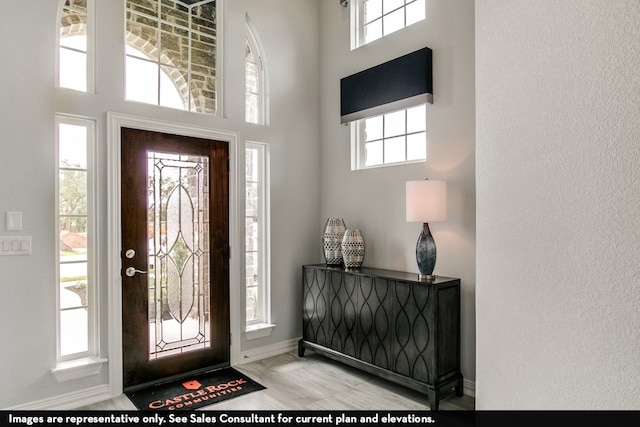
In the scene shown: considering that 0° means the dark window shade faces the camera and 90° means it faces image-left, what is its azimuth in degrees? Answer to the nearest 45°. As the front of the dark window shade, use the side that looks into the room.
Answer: approximately 45°

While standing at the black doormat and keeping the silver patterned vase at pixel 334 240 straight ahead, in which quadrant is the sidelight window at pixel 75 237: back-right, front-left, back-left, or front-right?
back-left

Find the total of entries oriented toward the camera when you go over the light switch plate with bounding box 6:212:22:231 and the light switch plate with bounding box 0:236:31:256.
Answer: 2

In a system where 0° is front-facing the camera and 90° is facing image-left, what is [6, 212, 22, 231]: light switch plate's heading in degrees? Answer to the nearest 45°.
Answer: approximately 0°

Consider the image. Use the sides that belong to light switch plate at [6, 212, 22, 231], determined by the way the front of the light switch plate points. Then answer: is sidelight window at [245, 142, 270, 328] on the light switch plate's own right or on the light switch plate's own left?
on the light switch plate's own left

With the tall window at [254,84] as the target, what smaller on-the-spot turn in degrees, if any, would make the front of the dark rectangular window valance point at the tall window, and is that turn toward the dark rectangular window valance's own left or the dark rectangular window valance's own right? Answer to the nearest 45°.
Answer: approximately 45° to the dark rectangular window valance's own right

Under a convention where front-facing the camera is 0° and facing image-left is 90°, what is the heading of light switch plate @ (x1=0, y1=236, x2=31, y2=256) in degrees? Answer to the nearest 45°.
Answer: approximately 0°

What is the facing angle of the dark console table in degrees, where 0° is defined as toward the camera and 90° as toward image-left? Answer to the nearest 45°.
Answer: approximately 45°

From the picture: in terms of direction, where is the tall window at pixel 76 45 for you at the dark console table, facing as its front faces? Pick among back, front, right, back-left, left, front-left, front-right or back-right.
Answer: front-right
